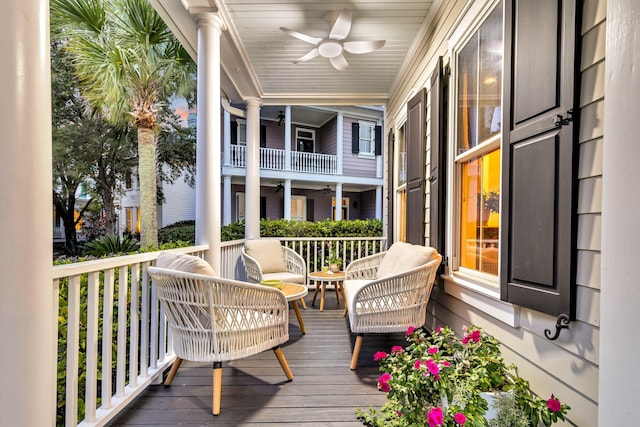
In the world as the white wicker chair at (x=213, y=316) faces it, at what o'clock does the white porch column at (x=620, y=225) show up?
The white porch column is roughly at 3 o'clock from the white wicker chair.

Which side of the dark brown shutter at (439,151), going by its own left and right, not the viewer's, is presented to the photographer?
left

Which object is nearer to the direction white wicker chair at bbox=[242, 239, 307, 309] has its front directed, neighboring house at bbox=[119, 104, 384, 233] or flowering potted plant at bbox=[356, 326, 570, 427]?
the flowering potted plant

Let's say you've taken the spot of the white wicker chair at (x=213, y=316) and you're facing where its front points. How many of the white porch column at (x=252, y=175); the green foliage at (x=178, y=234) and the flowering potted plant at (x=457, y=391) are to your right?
1

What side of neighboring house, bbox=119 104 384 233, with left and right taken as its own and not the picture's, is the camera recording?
front

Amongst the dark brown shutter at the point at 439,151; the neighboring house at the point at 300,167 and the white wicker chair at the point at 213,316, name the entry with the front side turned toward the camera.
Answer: the neighboring house

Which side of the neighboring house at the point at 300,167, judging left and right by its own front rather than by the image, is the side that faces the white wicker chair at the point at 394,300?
front

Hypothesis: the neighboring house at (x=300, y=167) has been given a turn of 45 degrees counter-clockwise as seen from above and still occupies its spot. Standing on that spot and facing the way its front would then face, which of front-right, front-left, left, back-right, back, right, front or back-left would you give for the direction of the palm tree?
right

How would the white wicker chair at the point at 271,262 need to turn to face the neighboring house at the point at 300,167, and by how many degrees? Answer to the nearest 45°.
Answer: approximately 135° to its left

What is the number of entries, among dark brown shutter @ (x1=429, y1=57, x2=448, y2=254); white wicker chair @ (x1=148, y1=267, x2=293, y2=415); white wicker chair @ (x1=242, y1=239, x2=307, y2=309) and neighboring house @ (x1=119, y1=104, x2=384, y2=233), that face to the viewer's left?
1

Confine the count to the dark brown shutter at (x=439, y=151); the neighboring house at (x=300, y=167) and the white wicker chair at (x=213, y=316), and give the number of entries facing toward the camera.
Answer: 1

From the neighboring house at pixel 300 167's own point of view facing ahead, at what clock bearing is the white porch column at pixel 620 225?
The white porch column is roughly at 12 o'clock from the neighboring house.

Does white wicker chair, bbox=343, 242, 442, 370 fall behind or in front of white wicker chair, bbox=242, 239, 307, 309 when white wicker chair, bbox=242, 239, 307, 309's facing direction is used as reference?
in front

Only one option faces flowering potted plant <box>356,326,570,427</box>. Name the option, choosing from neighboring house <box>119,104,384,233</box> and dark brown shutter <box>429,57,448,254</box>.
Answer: the neighboring house

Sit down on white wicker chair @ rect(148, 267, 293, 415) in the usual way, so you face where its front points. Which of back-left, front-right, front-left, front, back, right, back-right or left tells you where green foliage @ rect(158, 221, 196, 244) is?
front-left

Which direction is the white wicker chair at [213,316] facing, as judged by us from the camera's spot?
facing away from the viewer and to the right of the viewer

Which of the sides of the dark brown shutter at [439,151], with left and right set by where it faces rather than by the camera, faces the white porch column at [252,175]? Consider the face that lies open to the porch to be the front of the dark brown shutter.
front
